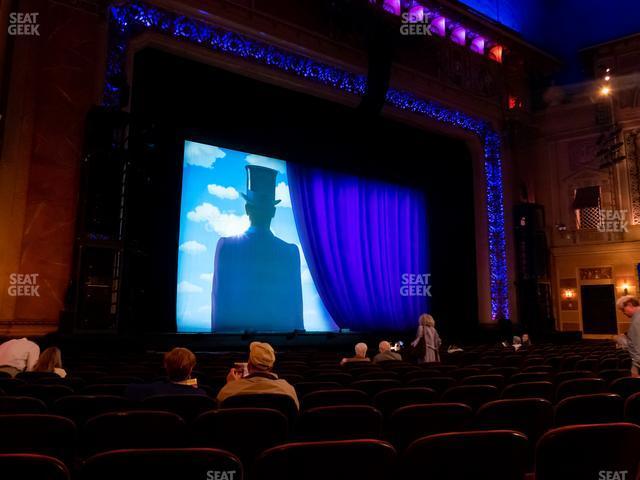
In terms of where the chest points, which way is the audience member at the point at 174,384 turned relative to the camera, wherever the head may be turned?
away from the camera

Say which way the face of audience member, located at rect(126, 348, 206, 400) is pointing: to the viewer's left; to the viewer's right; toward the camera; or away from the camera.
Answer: away from the camera

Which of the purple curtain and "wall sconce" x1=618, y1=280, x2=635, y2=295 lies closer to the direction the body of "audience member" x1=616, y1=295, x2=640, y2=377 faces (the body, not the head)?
the purple curtain

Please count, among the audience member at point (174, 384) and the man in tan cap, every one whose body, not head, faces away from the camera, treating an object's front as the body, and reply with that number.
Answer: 2

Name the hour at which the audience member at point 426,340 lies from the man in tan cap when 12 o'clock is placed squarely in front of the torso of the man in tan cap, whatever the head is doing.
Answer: The audience member is roughly at 1 o'clock from the man in tan cap.

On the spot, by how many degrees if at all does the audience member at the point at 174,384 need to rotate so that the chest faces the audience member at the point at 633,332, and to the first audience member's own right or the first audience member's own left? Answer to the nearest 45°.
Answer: approximately 90° to the first audience member's own right

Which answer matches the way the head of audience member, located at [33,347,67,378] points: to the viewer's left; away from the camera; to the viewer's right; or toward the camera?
away from the camera

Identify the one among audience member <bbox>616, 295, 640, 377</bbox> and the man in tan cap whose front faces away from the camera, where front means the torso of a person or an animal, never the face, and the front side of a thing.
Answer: the man in tan cap

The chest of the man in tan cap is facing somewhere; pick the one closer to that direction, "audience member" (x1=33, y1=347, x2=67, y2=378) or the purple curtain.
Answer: the purple curtain

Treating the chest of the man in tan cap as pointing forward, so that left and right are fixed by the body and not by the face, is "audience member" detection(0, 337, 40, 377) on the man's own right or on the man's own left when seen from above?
on the man's own left

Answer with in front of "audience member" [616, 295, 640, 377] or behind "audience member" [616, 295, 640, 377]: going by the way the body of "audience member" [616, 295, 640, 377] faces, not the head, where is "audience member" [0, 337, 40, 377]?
in front

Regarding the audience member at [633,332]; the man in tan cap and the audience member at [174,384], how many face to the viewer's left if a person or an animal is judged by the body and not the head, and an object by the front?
1

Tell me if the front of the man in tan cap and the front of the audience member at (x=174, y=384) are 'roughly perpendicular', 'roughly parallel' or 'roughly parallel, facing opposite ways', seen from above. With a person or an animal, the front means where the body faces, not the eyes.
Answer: roughly parallel

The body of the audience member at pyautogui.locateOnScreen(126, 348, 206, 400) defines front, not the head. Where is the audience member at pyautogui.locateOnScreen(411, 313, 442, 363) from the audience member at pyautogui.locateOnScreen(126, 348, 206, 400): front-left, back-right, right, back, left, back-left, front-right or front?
front-right

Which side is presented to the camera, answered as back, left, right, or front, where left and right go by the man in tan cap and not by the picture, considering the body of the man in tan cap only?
back

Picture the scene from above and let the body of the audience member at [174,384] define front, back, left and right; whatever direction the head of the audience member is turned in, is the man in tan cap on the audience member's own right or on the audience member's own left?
on the audience member's own right

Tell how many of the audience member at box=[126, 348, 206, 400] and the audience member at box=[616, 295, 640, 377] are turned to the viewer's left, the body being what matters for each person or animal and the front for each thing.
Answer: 1

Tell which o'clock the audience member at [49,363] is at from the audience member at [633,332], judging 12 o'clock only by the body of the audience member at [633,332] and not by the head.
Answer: the audience member at [49,363] is roughly at 11 o'clock from the audience member at [633,332].

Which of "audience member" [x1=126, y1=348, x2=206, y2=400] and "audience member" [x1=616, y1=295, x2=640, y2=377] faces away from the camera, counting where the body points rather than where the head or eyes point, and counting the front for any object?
"audience member" [x1=126, y1=348, x2=206, y2=400]

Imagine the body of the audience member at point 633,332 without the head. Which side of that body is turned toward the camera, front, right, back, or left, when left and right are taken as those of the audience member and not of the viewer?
left
